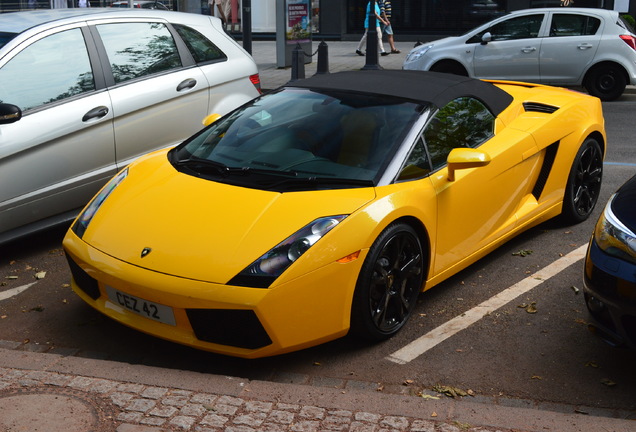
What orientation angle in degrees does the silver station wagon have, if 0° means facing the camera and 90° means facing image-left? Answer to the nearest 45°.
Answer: approximately 45°

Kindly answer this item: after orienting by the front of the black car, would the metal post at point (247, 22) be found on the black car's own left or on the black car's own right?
on the black car's own right

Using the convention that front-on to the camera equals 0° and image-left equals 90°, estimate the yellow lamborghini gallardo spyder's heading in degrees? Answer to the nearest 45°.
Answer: approximately 45°

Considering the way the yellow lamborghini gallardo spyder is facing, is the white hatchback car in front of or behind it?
behind

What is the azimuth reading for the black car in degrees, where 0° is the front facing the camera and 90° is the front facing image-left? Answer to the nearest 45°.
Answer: approximately 45°

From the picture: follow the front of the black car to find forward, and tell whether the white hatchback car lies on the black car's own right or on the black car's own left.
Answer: on the black car's own right

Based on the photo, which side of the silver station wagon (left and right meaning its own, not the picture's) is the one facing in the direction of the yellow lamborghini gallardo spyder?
left

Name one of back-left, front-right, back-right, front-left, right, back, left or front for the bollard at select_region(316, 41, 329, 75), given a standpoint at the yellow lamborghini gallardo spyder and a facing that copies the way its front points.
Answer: back-right

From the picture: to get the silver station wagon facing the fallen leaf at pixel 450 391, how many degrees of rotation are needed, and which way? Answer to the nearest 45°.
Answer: approximately 90° to its left

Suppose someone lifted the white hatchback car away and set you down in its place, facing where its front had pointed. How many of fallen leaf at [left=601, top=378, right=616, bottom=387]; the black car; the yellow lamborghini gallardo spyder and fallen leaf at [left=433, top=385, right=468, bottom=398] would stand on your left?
4

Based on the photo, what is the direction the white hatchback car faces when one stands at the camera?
facing to the left of the viewer

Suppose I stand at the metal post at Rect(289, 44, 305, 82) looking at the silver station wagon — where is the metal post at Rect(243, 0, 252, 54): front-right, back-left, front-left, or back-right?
back-right
